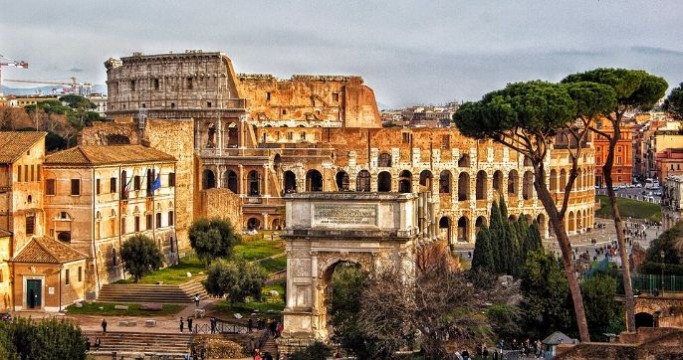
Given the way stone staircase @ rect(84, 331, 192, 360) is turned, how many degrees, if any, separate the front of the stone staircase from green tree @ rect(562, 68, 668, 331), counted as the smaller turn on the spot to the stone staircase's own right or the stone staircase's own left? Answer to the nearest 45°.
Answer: approximately 45° to the stone staircase's own left

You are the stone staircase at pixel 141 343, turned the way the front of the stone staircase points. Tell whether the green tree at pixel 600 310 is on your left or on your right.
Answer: on your left

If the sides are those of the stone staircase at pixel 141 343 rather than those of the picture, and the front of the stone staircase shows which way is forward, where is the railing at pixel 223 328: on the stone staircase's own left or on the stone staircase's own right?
on the stone staircase's own left

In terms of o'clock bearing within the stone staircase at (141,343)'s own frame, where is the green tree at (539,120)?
The green tree is roughly at 10 o'clock from the stone staircase.

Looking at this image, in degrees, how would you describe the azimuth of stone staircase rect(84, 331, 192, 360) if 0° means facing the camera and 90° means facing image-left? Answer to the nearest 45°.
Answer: approximately 0°

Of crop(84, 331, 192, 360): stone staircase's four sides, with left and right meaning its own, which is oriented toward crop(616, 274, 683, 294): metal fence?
left

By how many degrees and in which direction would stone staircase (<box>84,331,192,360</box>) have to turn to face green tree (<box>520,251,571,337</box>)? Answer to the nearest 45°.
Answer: approximately 90° to its left
